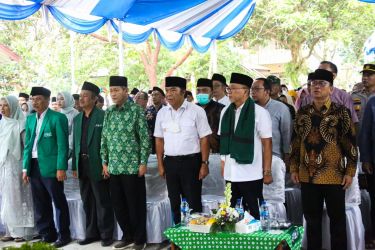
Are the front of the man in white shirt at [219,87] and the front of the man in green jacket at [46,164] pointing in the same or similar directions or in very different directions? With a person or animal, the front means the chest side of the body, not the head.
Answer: same or similar directions

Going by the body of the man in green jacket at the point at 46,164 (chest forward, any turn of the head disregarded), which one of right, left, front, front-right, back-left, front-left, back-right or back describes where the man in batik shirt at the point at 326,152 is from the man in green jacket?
left

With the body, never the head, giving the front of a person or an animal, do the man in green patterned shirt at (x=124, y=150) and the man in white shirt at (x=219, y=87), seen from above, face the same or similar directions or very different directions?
same or similar directions

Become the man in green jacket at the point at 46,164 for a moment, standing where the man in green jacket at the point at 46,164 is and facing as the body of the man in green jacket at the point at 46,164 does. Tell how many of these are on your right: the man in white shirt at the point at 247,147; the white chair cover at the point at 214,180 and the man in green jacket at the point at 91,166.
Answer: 0

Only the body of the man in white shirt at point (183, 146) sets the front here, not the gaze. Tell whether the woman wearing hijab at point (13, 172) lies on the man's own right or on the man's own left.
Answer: on the man's own right

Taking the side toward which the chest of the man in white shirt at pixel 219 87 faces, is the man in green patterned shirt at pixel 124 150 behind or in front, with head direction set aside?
in front

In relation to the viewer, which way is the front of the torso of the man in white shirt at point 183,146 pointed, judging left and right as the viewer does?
facing the viewer and to the left of the viewer

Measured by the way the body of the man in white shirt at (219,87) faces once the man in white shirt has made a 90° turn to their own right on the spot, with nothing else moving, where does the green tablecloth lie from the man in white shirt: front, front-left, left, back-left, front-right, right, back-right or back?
back-left

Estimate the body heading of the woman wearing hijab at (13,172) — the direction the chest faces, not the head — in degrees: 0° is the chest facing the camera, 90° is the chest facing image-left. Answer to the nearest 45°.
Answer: approximately 45°

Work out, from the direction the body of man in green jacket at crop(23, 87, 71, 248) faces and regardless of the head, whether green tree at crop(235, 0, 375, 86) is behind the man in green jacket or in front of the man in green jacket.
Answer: behind

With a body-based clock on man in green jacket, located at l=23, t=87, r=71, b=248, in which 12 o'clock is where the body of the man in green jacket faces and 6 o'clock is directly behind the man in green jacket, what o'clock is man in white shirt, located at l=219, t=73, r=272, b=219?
The man in white shirt is roughly at 9 o'clock from the man in green jacket.

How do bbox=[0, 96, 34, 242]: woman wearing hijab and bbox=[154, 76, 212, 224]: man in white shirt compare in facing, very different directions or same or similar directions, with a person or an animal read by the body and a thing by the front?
same or similar directions

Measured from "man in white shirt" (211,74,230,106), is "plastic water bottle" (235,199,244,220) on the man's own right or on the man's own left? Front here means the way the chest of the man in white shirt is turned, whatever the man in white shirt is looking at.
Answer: on the man's own left

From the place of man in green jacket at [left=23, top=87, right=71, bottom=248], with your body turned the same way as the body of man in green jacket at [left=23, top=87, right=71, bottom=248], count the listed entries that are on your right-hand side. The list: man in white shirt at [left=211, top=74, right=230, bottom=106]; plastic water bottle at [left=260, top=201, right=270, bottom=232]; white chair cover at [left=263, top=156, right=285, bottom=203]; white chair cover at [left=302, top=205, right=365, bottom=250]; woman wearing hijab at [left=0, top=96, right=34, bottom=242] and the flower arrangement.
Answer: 1

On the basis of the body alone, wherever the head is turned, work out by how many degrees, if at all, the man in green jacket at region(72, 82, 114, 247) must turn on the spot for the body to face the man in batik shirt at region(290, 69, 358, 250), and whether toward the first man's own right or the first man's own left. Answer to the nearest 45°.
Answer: approximately 90° to the first man's own left

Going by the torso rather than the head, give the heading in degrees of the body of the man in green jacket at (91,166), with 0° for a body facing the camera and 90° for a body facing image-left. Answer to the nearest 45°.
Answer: approximately 45°

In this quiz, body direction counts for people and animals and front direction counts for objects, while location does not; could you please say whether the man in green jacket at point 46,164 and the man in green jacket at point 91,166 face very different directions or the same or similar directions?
same or similar directions

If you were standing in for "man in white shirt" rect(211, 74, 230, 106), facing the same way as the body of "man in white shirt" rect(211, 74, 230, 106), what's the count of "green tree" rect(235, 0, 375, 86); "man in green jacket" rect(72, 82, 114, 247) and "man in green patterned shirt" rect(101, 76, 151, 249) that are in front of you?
2

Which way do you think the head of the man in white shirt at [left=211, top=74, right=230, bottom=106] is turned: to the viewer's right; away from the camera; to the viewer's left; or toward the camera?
toward the camera
